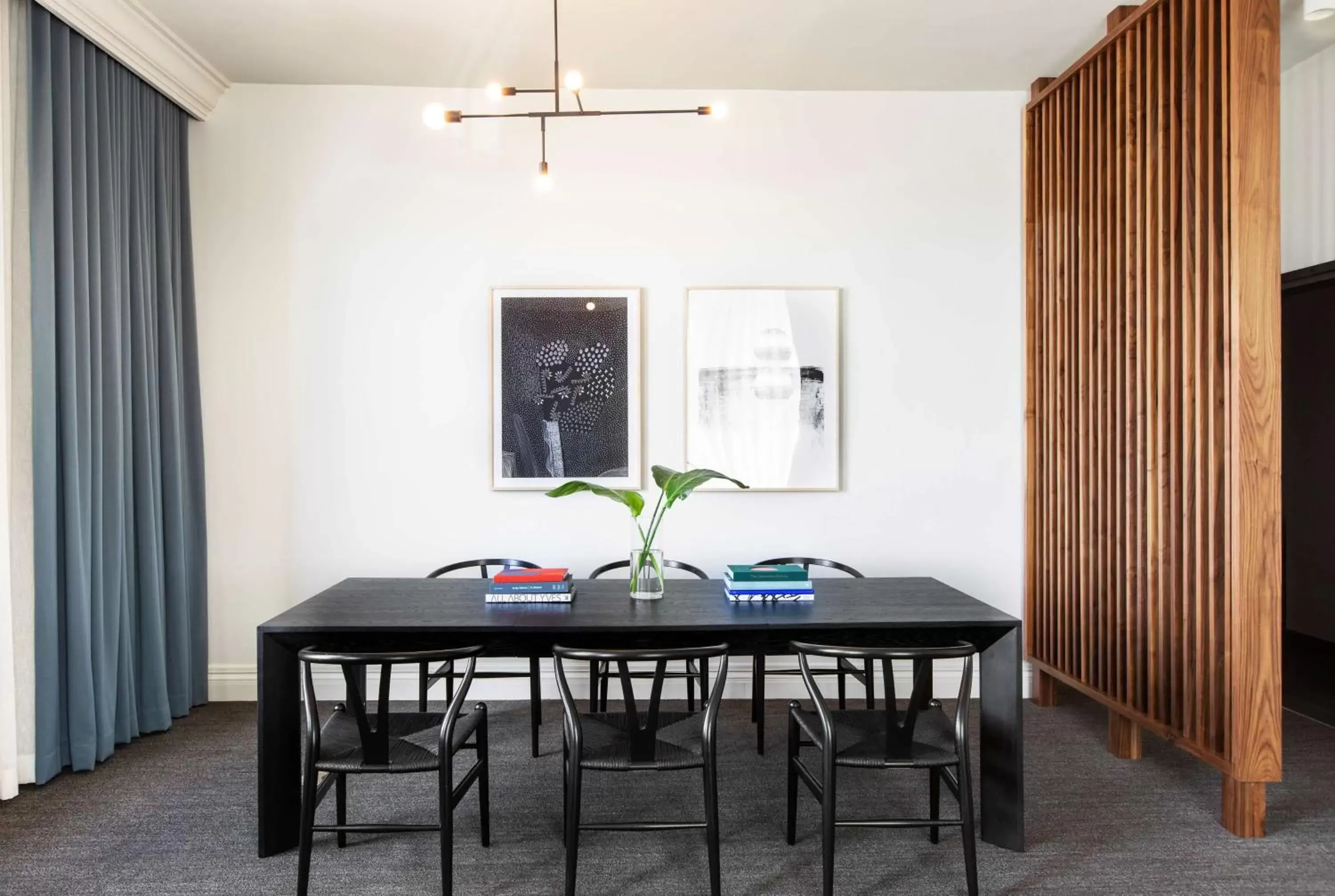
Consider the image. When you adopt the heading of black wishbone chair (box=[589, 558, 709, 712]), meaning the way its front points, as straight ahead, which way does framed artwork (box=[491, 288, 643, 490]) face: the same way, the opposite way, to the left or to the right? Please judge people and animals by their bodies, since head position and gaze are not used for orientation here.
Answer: the same way

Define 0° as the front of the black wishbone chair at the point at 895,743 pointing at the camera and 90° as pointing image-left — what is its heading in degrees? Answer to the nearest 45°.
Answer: approximately 180°

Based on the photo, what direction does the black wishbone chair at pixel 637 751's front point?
away from the camera

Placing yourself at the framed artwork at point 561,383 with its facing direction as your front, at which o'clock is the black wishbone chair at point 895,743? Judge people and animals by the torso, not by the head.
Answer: The black wishbone chair is roughly at 11 o'clock from the framed artwork.

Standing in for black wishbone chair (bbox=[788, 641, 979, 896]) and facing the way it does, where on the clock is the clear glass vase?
The clear glass vase is roughly at 10 o'clock from the black wishbone chair.

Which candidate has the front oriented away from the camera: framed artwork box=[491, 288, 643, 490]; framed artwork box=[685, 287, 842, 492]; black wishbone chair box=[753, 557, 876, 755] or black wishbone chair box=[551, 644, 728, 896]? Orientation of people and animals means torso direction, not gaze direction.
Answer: black wishbone chair box=[551, 644, 728, 896]

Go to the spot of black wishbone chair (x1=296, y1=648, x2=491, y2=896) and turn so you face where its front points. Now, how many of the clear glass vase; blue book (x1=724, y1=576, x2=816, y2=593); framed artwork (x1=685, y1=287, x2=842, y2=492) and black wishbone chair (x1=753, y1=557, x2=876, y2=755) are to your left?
0

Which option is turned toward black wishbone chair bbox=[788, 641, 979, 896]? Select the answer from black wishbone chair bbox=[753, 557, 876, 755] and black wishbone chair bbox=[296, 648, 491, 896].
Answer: black wishbone chair bbox=[753, 557, 876, 755]

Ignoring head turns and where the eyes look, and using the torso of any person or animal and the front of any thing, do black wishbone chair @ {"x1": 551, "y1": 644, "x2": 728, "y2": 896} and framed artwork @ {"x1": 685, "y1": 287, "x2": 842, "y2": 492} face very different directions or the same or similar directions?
very different directions

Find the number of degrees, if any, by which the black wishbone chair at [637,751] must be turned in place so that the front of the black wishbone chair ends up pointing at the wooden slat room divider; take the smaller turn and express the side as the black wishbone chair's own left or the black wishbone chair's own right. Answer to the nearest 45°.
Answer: approximately 90° to the black wishbone chair's own right

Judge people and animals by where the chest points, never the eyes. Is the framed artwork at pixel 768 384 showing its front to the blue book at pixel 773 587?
yes

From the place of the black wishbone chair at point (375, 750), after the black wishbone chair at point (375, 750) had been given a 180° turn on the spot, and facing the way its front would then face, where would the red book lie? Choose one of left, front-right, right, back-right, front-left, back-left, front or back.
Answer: back-left

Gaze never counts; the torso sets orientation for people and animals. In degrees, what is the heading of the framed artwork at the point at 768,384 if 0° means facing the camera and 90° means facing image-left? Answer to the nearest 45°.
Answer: approximately 0°

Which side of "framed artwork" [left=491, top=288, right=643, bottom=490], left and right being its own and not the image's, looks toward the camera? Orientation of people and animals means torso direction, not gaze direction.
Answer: front

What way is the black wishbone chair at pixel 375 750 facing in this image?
away from the camera
